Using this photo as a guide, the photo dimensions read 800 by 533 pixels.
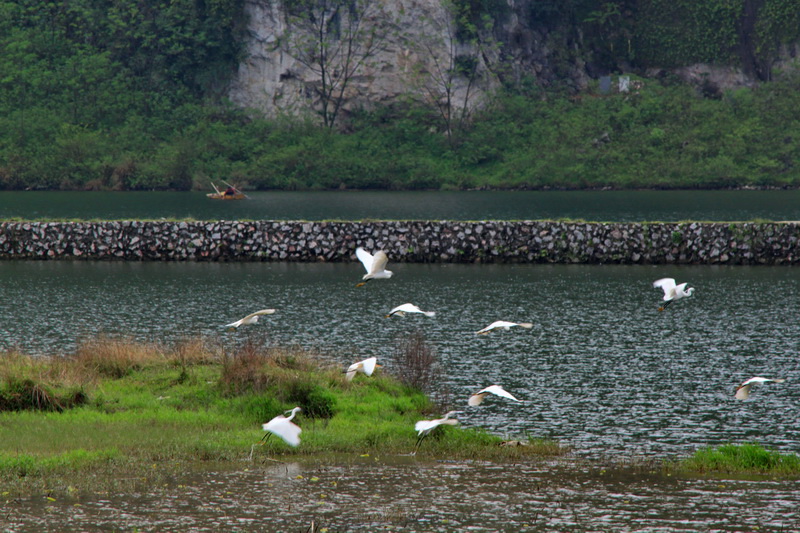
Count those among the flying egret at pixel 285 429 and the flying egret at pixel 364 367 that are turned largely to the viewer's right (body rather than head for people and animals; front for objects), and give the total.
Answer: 2

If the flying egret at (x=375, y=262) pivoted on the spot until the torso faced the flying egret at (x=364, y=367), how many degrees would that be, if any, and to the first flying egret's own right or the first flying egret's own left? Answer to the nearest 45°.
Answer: approximately 90° to the first flying egret's own right

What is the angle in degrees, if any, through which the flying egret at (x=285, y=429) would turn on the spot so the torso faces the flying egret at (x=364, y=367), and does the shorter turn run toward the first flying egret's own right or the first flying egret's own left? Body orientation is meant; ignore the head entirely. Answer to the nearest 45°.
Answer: approximately 45° to the first flying egret's own left

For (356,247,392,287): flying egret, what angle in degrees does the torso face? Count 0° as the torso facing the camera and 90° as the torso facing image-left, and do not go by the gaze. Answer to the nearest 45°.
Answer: approximately 270°

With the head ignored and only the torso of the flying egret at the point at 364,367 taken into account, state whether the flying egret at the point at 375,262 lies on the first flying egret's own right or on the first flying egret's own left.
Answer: on the first flying egret's own left

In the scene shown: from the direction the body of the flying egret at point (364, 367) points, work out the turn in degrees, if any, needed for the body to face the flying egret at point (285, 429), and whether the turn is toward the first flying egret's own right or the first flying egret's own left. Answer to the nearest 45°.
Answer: approximately 90° to the first flying egret's own right
